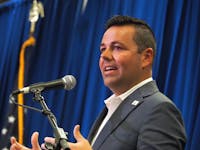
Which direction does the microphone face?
to the viewer's right

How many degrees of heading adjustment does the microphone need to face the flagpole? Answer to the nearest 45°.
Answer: approximately 90° to its left
